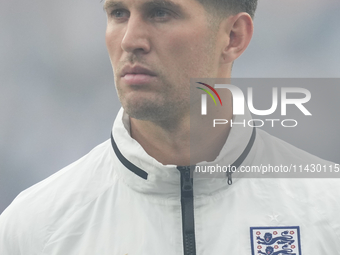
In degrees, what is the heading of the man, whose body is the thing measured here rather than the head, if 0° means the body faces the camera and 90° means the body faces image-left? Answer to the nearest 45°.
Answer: approximately 0°

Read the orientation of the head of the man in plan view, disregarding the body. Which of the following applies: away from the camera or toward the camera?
toward the camera
